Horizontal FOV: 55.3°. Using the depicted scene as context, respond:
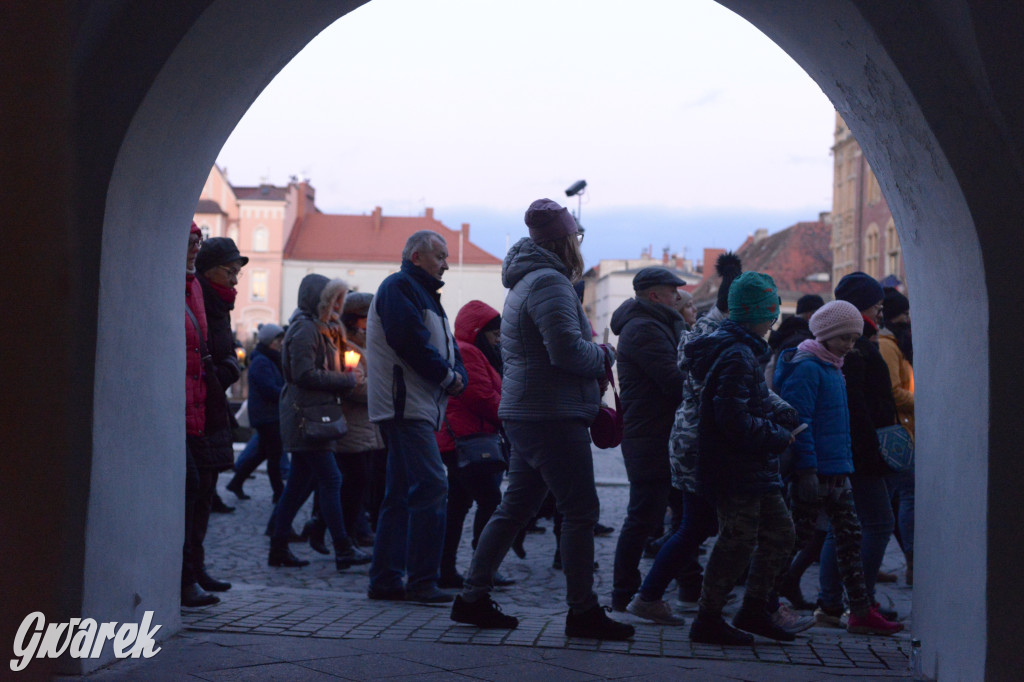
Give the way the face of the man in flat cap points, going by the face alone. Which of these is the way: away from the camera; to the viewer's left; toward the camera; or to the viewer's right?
to the viewer's right

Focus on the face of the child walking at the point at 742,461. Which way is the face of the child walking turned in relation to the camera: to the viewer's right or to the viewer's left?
to the viewer's right

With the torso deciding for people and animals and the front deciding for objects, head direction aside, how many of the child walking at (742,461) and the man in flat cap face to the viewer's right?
2

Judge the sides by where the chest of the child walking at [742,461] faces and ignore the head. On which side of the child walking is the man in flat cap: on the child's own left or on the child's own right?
on the child's own left

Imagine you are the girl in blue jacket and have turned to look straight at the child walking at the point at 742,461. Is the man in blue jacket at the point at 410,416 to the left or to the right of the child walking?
right

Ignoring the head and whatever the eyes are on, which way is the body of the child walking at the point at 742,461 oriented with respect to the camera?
to the viewer's right

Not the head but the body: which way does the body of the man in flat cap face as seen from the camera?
to the viewer's right

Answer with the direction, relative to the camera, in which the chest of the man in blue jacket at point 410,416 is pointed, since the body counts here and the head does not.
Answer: to the viewer's right
